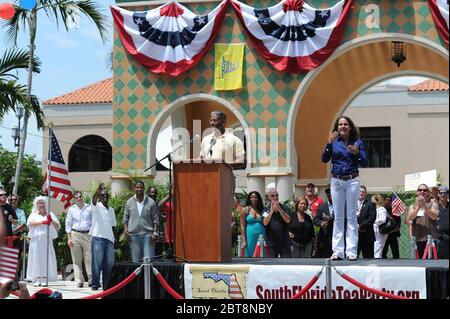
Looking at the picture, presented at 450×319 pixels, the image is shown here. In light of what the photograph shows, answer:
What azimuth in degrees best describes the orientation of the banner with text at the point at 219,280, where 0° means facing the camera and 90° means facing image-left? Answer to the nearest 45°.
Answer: approximately 0°

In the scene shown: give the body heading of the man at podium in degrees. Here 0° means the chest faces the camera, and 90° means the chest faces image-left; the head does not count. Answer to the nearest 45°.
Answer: approximately 45°

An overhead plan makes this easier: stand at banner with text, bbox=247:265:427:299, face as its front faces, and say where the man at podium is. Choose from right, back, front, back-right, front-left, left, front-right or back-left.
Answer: back-right

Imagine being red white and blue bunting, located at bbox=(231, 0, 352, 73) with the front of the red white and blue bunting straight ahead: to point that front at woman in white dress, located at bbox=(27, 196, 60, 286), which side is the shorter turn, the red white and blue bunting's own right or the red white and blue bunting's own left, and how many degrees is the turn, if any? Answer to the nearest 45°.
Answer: approximately 45° to the red white and blue bunting's own right

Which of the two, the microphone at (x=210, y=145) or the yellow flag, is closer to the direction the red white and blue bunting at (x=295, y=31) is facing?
the microphone

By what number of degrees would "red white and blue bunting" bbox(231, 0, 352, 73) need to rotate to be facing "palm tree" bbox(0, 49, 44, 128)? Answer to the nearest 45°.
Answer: approximately 45° to its right

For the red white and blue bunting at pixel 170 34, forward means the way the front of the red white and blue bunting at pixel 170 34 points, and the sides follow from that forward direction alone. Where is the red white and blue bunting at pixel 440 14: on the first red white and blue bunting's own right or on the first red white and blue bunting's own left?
on the first red white and blue bunting's own left

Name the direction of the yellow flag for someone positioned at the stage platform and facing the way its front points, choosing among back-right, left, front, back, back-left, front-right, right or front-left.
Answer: back

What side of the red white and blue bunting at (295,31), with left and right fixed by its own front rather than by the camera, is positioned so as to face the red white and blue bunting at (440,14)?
left

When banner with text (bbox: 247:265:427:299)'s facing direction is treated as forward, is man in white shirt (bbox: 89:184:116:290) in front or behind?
behind

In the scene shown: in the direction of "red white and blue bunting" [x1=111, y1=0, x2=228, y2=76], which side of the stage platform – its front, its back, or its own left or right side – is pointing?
back

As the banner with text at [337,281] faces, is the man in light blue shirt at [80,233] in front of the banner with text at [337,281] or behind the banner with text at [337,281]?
behind

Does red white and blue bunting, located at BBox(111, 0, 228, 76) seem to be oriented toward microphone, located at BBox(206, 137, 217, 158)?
yes

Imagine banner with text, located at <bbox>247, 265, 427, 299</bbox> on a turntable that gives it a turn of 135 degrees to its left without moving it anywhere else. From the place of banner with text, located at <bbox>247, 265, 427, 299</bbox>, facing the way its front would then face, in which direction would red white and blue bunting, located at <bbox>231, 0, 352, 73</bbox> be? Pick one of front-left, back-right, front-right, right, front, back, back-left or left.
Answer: front-left
